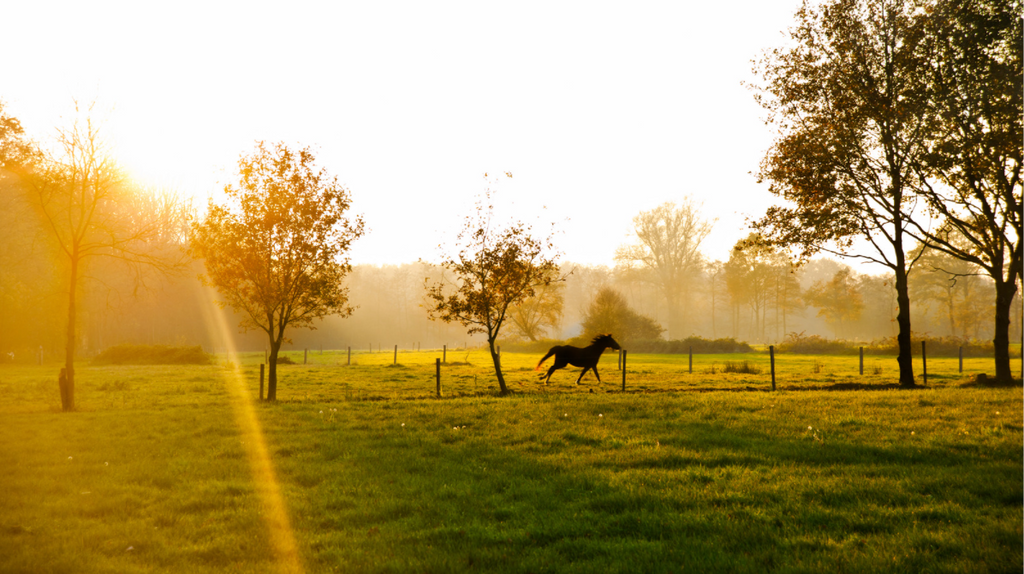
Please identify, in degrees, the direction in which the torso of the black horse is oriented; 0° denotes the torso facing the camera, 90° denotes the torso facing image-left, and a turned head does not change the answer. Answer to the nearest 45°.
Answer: approximately 270°

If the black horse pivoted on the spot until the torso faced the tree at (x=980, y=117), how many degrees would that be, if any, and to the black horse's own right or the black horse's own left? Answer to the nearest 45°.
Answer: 0° — it already faces it

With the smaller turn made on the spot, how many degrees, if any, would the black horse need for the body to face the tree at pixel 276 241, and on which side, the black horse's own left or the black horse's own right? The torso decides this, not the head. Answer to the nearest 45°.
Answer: approximately 135° to the black horse's own right

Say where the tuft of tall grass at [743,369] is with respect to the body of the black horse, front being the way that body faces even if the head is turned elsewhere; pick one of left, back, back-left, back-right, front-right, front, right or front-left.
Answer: front-left
